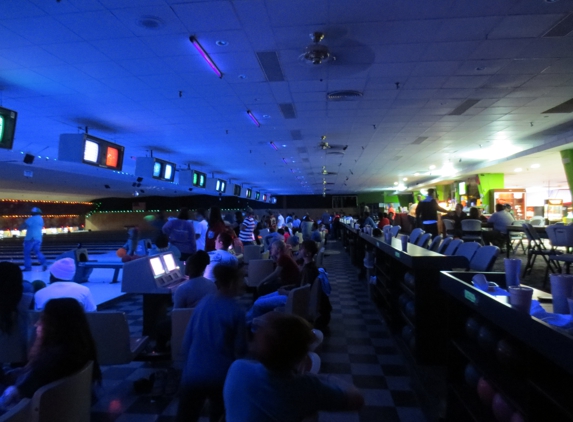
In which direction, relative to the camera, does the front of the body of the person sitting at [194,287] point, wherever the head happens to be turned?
away from the camera

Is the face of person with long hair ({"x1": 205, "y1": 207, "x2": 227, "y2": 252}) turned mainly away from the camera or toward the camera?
away from the camera

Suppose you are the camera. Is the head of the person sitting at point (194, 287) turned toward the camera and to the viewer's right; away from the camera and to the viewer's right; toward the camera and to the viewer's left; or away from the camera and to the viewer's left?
away from the camera and to the viewer's left

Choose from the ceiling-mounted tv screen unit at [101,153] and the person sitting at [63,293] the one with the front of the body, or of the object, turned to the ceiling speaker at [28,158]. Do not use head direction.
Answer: the person sitting

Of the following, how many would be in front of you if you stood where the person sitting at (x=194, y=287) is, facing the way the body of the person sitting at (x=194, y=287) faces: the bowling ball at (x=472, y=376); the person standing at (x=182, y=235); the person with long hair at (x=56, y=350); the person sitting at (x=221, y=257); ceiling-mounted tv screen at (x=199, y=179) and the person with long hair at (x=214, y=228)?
4

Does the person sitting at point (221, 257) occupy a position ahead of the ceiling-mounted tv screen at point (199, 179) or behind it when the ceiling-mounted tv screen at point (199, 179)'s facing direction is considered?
ahead

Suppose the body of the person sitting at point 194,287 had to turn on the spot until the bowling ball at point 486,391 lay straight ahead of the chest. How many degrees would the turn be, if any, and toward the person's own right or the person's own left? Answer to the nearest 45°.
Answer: approximately 135° to the person's own right

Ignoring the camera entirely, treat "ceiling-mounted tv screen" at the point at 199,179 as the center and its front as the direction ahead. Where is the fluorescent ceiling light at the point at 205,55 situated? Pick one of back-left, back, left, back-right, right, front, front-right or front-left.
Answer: front-right

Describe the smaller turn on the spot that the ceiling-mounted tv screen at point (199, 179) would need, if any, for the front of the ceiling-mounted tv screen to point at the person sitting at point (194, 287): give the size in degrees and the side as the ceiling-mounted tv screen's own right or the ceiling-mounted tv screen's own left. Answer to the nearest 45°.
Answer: approximately 45° to the ceiling-mounted tv screen's own right

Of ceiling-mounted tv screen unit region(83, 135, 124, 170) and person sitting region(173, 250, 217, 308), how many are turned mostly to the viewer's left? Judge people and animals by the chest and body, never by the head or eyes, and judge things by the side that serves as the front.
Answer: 0

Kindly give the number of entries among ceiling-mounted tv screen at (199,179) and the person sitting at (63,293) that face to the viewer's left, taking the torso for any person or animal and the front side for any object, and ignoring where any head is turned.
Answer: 0
